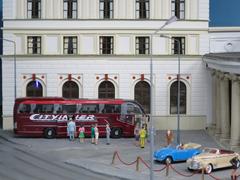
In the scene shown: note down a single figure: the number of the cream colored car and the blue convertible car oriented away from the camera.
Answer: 0

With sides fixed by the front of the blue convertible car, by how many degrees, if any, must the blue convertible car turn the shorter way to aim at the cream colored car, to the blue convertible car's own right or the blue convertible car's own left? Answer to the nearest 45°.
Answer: approximately 90° to the blue convertible car's own left

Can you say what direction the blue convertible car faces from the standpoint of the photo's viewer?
facing the viewer and to the left of the viewer

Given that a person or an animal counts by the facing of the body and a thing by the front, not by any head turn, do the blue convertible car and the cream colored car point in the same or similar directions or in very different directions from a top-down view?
same or similar directions

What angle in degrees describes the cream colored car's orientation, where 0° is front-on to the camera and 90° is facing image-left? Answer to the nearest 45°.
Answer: approximately 45°
